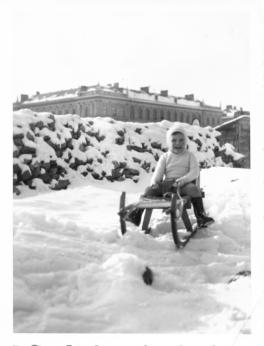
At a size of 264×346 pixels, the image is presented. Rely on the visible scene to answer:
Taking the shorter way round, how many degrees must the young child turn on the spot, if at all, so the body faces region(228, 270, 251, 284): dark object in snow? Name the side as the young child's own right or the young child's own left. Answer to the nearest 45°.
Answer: approximately 45° to the young child's own left

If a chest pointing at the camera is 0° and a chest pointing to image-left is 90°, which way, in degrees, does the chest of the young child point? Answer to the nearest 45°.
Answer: approximately 0°

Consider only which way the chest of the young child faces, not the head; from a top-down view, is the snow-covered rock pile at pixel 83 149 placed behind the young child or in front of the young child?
behind

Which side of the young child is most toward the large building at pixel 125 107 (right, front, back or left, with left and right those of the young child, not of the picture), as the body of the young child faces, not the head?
back

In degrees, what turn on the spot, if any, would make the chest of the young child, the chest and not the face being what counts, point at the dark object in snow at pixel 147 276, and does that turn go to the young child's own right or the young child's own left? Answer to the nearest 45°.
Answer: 0° — they already face it

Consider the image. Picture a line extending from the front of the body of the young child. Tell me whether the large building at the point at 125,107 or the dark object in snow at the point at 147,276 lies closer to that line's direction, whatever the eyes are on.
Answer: the dark object in snow
